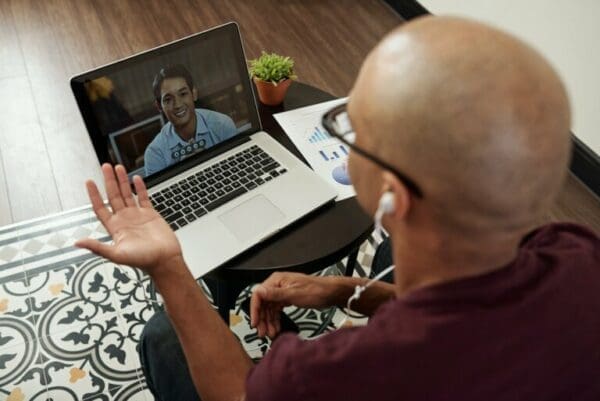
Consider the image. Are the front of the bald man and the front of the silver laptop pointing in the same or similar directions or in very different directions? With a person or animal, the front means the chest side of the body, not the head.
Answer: very different directions

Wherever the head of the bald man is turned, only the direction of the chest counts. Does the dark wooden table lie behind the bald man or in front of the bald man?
in front

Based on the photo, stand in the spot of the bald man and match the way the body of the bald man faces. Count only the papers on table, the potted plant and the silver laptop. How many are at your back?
0

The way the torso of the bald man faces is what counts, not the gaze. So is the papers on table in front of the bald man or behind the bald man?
in front

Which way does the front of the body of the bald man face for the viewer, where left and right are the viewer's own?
facing away from the viewer and to the left of the viewer

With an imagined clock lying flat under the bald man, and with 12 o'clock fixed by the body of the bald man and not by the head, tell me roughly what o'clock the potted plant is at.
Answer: The potted plant is roughly at 1 o'clock from the bald man.

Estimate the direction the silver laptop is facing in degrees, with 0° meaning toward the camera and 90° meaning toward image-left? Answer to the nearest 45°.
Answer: approximately 315°

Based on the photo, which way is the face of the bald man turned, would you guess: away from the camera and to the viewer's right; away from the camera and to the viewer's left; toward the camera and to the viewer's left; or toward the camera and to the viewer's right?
away from the camera and to the viewer's left
